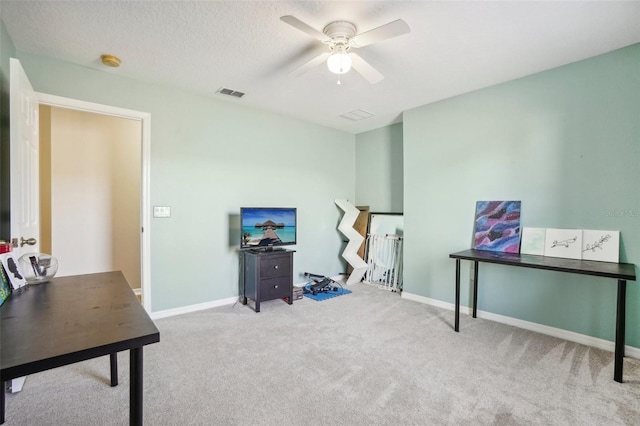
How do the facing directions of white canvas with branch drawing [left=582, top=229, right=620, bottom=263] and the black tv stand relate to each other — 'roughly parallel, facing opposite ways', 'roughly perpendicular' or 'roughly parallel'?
roughly perpendicular

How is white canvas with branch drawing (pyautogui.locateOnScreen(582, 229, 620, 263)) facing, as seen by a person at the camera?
facing the viewer

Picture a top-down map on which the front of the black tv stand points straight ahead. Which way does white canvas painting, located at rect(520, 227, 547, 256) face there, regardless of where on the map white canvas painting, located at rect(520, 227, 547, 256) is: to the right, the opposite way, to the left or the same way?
to the right

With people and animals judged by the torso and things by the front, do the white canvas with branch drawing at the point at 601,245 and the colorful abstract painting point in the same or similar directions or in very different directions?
same or similar directions

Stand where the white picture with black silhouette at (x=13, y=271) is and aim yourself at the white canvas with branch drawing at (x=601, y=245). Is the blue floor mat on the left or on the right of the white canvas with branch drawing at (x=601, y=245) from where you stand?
left

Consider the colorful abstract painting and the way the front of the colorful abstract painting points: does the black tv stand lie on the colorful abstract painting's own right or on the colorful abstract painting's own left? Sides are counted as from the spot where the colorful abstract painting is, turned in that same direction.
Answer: on the colorful abstract painting's own right

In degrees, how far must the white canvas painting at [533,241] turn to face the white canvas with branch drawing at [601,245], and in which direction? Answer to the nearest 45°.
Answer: approximately 90° to its left

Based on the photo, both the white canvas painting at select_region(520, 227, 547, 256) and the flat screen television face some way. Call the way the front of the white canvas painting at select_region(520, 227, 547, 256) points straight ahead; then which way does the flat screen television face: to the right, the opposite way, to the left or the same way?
to the left

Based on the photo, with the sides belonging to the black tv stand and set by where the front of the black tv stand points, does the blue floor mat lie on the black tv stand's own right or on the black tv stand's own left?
on the black tv stand's own left

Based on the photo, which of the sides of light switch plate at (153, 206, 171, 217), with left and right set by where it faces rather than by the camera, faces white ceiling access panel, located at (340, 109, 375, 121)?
left
